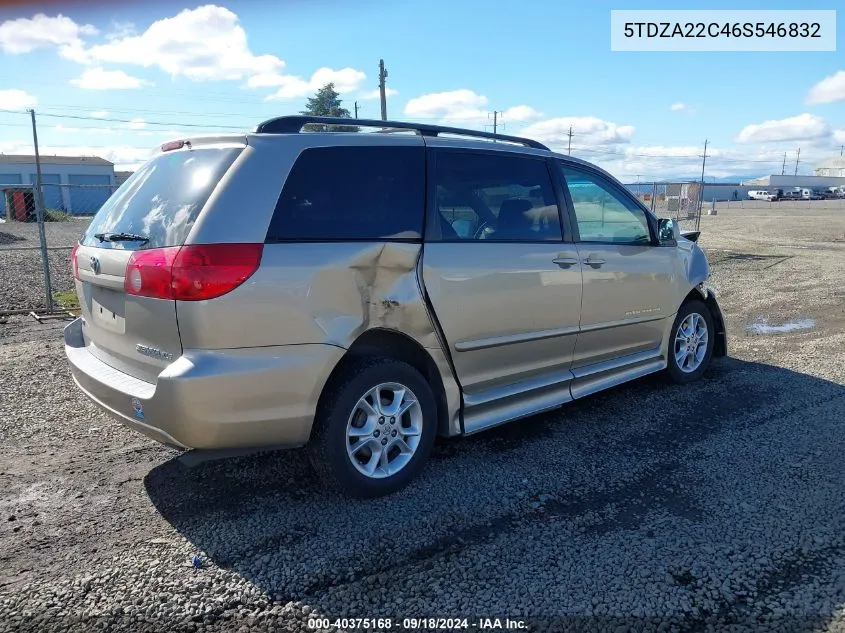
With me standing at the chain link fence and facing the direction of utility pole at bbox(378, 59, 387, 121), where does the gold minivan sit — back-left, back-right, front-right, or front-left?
back-right

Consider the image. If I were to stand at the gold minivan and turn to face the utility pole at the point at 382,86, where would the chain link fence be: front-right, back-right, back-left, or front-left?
front-left

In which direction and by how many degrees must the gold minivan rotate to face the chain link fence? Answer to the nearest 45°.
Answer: approximately 90° to its left

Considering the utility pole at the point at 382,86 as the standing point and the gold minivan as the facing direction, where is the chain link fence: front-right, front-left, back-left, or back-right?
front-right

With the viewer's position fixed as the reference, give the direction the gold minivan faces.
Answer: facing away from the viewer and to the right of the viewer

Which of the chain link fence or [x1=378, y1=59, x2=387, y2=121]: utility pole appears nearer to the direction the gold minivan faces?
the utility pole

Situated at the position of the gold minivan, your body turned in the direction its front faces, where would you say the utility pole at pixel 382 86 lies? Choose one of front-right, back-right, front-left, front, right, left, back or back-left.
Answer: front-left
